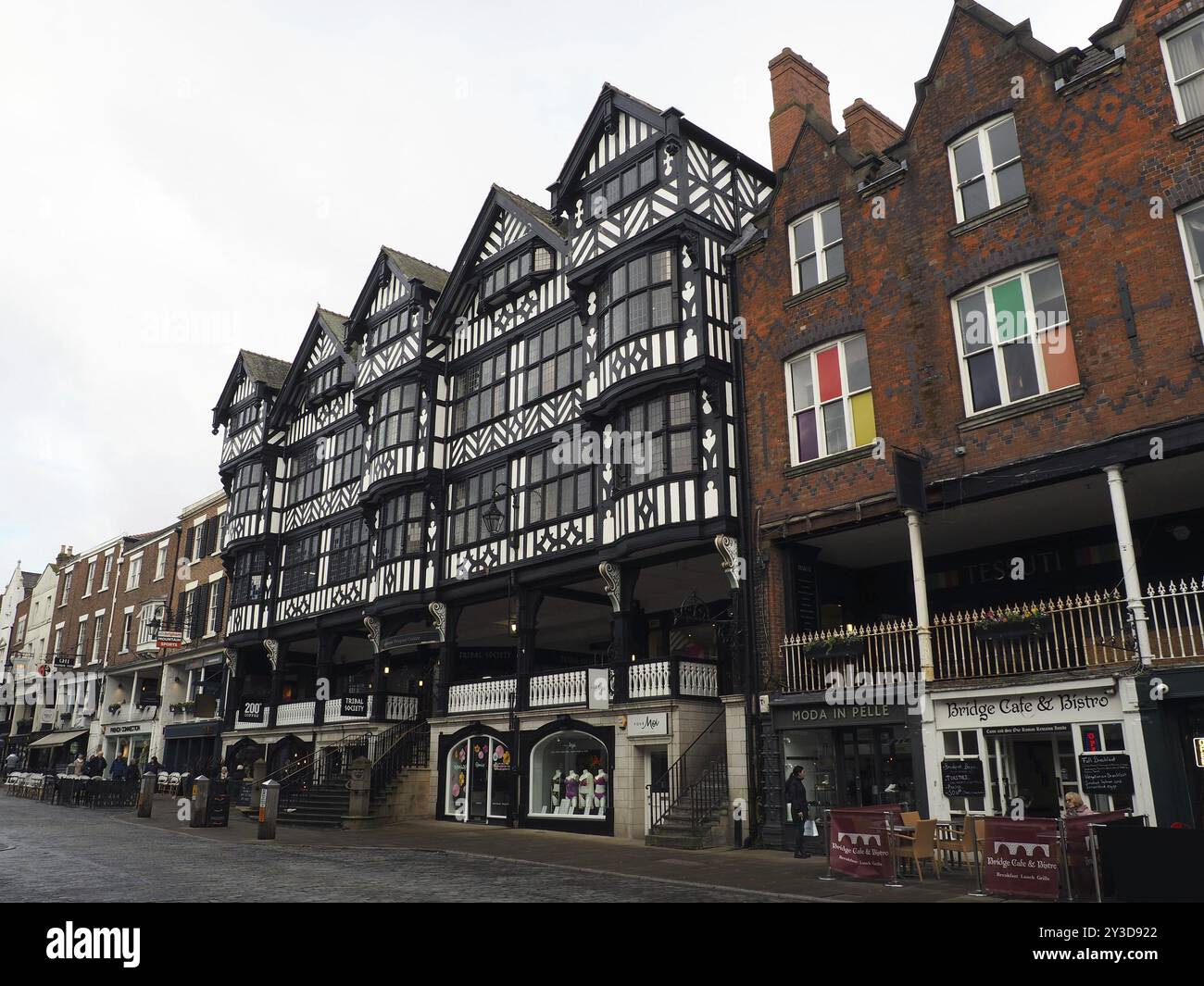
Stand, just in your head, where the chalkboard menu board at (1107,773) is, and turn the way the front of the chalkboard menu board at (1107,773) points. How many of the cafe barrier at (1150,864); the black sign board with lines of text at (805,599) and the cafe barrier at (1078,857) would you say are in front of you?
2

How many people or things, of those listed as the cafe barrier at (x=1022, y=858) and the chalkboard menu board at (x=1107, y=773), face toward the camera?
2

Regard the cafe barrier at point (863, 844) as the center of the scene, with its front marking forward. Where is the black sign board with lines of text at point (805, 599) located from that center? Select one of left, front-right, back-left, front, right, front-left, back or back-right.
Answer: back-right

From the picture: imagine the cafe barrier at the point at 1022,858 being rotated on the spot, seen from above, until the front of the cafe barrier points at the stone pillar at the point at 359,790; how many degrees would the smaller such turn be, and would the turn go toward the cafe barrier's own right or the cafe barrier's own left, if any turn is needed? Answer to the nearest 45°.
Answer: approximately 135° to the cafe barrier's own right

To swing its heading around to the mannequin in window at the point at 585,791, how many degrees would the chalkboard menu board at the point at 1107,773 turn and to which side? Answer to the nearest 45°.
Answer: approximately 135° to its right
